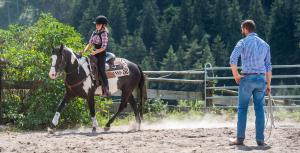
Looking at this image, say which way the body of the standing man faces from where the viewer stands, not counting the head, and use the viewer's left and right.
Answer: facing away from the viewer and to the left of the viewer

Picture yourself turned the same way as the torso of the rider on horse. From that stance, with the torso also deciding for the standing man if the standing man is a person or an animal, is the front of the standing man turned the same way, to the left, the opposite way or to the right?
to the right

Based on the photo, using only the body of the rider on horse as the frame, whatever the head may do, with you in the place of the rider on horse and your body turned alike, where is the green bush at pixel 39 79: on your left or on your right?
on your right

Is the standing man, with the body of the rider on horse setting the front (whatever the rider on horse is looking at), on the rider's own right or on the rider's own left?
on the rider's own left

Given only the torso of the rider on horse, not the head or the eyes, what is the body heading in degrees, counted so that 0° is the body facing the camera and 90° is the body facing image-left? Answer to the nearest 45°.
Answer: approximately 45°
